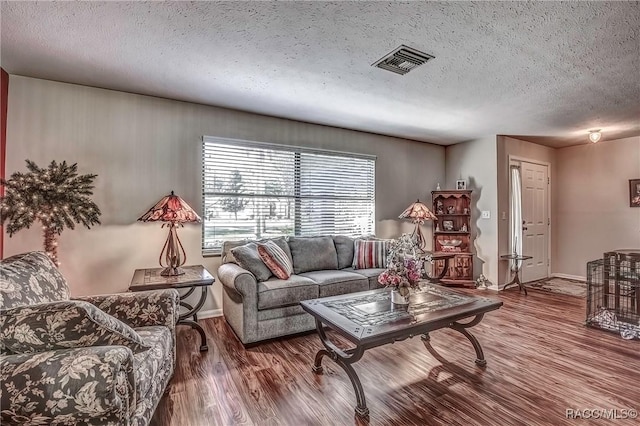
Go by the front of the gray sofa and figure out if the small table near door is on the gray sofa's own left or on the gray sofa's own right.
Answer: on the gray sofa's own left

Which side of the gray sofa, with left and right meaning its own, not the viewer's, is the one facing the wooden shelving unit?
left

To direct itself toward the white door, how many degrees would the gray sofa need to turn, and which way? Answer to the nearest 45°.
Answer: approximately 90° to its left

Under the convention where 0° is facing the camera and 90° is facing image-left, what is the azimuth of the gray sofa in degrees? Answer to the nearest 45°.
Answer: approximately 315°

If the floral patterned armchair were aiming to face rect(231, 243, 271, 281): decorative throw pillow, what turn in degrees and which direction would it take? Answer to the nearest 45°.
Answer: approximately 45° to its left

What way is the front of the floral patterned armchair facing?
to the viewer's right

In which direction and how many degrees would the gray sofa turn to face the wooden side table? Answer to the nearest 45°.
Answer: approximately 135° to its right

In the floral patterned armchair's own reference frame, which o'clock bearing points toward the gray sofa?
The gray sofa is roughly at 11 o'clock from the floral patterned armchair.

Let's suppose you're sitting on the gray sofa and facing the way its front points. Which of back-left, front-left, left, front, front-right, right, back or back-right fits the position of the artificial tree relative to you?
back-right

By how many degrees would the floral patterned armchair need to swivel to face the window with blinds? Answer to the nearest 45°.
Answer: approximately 45° to its left

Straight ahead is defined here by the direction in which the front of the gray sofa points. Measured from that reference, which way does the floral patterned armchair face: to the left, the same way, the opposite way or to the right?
to the left
